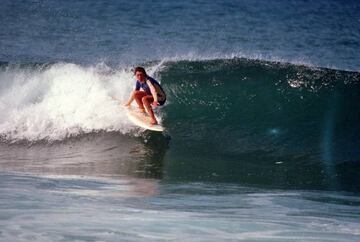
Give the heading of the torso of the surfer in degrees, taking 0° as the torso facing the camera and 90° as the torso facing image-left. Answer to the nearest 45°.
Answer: approximately 45°
